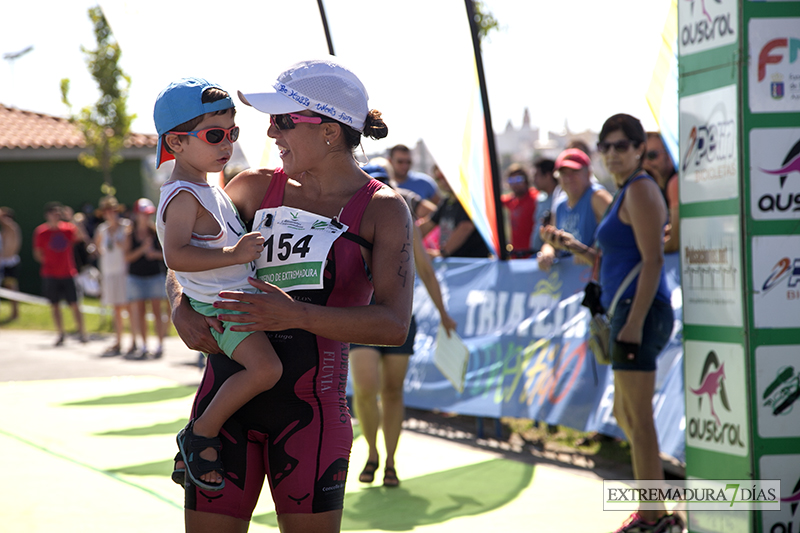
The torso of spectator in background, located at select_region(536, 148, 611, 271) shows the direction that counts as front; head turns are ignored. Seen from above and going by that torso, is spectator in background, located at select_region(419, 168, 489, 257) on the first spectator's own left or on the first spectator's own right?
on the first spectator's own right

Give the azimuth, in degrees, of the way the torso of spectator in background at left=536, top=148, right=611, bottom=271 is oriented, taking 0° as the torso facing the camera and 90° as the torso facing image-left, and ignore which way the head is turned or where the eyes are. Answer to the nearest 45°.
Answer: approximately 45°

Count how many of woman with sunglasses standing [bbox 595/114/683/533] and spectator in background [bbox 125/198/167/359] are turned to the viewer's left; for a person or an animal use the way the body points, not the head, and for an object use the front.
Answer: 1

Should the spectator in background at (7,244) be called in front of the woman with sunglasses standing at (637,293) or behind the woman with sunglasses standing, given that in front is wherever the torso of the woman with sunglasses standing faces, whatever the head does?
in front

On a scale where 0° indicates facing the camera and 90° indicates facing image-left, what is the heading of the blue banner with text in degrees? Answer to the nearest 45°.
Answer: approximately 45°

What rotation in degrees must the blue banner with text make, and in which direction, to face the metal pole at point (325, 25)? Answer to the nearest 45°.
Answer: approximately 90° to its right

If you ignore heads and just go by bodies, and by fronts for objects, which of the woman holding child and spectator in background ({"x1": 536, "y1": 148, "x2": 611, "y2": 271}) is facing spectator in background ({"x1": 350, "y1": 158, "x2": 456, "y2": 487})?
spectator in background ({"x1": 536, "y1": 148, "x2": 611, "y2": 271})

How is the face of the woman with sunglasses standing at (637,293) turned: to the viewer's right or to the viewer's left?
to the viewer's left

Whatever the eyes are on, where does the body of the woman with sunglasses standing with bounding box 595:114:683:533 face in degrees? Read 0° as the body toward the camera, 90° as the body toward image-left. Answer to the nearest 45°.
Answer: approximately 90°
